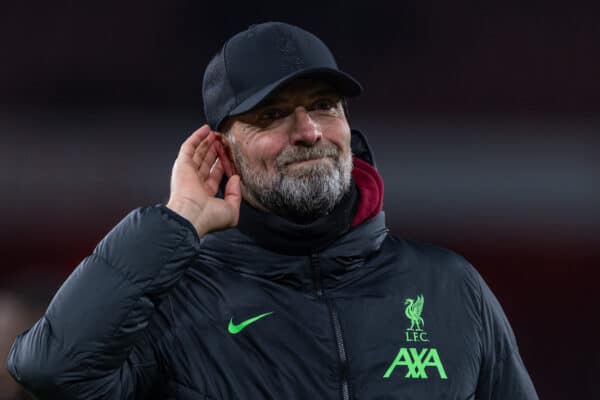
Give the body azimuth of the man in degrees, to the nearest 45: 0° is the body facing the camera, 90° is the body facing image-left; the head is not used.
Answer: approximately 0°

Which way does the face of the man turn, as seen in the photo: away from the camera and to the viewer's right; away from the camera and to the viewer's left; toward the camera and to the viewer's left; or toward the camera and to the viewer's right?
toward the camera and to the viewer's right
